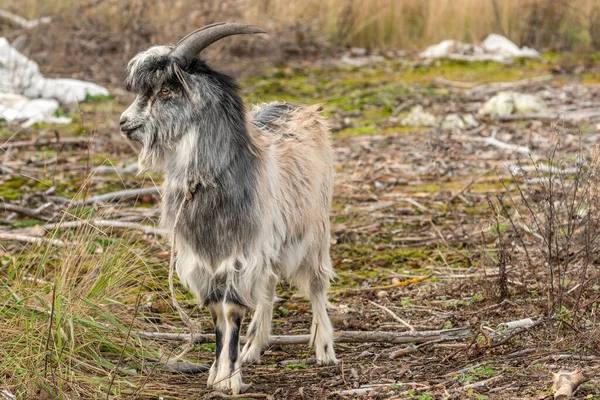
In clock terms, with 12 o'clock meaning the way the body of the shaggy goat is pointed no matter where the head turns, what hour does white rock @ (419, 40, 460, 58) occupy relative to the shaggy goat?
The white rock is roughly at 5 o'clock from the shaggy goat.

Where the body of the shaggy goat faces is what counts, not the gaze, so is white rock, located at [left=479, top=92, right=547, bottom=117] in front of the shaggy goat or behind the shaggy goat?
behind

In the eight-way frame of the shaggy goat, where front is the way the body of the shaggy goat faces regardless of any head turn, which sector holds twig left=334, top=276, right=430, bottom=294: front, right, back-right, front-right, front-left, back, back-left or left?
back

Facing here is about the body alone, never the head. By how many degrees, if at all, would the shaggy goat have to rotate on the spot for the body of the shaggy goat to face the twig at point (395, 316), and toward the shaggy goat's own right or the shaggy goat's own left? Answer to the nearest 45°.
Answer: approximately 180°

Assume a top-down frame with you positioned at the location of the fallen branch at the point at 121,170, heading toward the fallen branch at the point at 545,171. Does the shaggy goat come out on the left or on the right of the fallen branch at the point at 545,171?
right

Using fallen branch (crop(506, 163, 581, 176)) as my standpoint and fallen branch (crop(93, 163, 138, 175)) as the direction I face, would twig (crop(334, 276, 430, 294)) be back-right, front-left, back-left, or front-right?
front-left

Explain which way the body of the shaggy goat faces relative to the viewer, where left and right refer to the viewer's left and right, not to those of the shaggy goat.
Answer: facing the viewer and to the left of the viewer

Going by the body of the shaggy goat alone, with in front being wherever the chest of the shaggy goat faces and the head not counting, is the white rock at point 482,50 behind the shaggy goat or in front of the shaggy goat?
behind

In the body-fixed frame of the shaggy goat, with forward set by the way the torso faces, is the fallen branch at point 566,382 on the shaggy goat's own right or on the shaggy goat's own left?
on the shaggy goat's own left

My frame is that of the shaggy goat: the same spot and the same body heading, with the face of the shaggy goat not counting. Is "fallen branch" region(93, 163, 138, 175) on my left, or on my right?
on my right

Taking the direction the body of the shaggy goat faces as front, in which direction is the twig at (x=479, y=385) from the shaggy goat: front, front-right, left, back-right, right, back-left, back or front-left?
left

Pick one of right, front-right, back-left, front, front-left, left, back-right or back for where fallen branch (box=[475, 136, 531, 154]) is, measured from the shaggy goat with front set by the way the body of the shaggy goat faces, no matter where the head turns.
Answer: back

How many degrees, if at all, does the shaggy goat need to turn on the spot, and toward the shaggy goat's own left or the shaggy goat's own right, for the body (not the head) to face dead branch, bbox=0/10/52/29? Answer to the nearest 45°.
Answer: approximately 135° to the shaggy goat's own right
